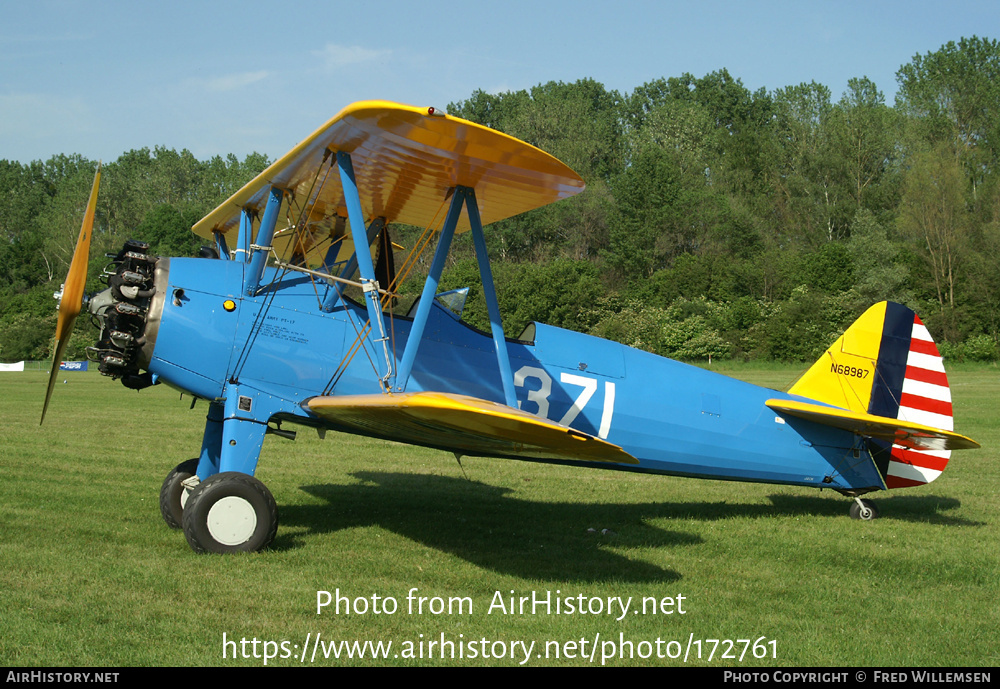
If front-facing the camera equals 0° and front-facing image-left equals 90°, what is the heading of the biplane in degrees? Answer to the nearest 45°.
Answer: approximately 90°
